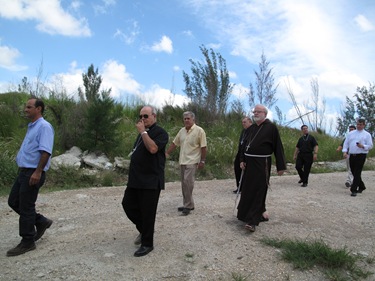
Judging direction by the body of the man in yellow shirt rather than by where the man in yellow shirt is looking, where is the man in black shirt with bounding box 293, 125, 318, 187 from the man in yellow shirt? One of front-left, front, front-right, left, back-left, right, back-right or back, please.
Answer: back

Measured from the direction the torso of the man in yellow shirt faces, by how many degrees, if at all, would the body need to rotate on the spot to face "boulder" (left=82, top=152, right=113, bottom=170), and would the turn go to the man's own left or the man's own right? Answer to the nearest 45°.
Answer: approximately 90° to the man's own right

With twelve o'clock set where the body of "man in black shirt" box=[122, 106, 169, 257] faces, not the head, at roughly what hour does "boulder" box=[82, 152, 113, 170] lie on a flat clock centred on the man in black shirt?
The boulder is roughly at 4 o'clock from the man in black shirt.

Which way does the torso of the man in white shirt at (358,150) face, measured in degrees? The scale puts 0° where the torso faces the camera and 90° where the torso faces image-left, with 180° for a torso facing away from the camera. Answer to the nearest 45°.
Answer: approximately 45°

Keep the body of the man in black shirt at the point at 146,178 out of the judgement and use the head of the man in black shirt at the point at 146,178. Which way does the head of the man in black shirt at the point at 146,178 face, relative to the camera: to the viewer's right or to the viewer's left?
to the viewer's left

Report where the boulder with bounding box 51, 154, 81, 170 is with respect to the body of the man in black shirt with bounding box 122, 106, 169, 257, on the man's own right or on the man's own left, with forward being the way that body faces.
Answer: on the man's own right
